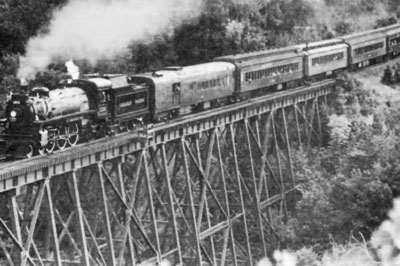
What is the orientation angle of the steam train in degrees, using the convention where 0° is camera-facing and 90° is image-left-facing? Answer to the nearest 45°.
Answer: approximately 45°
